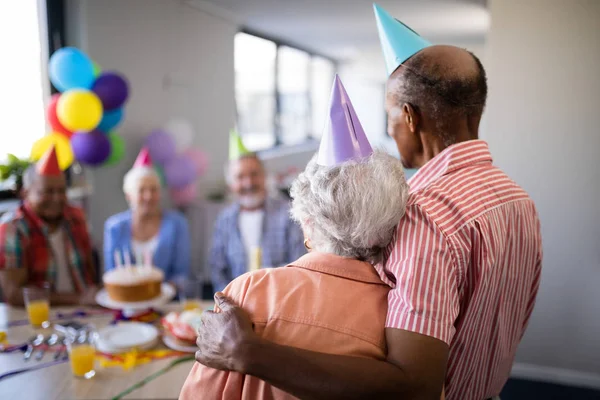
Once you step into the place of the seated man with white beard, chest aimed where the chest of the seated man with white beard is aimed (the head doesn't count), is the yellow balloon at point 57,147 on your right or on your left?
on your right

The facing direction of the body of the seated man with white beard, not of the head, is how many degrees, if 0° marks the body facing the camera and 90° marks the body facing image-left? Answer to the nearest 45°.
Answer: approximately 0°

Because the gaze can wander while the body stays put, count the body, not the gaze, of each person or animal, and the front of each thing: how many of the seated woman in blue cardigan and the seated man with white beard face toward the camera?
2

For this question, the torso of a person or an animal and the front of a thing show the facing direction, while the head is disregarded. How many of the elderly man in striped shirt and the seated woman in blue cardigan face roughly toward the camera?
1

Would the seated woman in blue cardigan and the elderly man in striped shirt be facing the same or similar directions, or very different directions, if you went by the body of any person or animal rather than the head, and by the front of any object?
very different directions

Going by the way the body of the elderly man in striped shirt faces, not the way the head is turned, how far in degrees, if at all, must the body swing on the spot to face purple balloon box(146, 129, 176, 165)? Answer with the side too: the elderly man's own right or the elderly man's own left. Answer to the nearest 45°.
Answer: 0° — they already face it

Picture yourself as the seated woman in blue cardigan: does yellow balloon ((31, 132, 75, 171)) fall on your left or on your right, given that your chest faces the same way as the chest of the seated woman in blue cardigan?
on your right

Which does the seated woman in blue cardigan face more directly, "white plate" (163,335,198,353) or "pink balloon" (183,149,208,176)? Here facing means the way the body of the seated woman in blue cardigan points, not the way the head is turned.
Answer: the white plate

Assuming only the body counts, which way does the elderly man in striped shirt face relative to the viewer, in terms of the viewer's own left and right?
facing away from the viewer and to the left of the viewer

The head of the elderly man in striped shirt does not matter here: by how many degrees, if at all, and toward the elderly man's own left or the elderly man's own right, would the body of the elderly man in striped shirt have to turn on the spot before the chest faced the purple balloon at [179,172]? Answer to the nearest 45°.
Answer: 0° — they already face it

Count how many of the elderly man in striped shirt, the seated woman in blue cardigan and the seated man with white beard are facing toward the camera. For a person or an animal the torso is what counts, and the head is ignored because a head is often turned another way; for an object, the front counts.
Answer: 2

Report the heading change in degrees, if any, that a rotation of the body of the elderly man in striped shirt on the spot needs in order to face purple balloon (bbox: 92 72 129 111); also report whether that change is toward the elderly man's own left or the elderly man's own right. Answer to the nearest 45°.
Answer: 0° — they already face it
